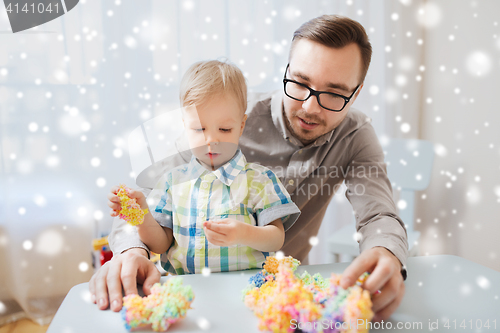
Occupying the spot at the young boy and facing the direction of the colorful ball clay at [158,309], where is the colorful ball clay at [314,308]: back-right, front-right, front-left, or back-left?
front-left

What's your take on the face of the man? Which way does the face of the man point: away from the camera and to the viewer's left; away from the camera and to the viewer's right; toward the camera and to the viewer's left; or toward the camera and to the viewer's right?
toward the camera and to the viewer's left

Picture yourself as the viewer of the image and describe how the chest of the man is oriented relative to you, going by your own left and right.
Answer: facing the viewer and to the left of the viewer

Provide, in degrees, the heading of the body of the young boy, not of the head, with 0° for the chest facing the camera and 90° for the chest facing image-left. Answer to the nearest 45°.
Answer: approximately 0°

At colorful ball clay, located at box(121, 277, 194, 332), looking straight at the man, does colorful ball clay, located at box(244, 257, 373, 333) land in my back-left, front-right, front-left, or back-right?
front-right
